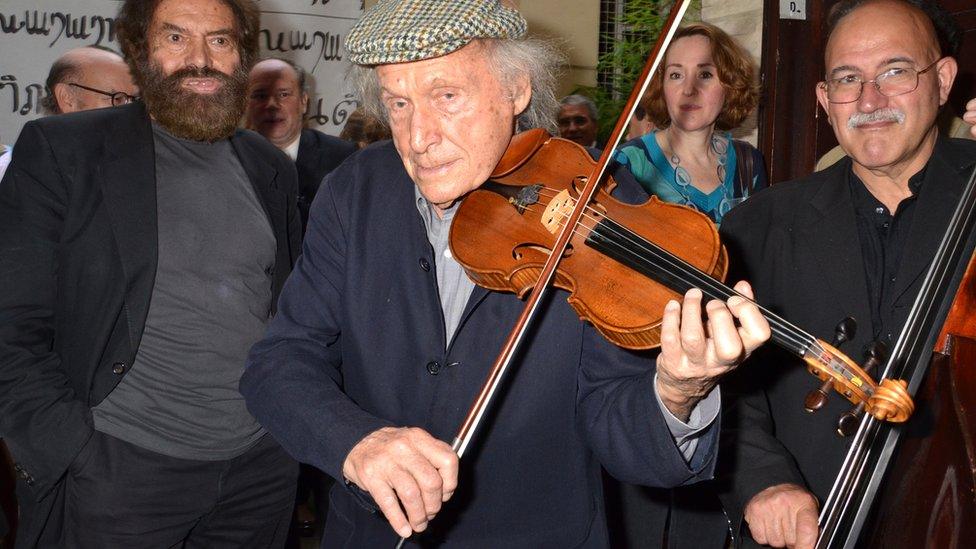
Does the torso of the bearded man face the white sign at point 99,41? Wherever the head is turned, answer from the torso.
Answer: no

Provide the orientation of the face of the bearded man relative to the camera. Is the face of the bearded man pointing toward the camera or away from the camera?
toward the camera

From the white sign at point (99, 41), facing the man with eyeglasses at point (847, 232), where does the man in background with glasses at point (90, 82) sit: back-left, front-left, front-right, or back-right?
front-right

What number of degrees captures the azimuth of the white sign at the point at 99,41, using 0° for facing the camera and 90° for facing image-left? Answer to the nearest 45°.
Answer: approximately 0°

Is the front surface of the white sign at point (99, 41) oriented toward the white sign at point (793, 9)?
no

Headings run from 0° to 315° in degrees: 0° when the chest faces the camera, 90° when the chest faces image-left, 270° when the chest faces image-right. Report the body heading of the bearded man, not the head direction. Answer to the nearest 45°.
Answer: approximately 315°

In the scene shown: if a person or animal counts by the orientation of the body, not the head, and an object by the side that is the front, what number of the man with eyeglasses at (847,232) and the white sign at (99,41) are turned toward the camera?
2

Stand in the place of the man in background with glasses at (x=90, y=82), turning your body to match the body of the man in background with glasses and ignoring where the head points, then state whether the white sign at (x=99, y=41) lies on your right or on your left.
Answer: on your left

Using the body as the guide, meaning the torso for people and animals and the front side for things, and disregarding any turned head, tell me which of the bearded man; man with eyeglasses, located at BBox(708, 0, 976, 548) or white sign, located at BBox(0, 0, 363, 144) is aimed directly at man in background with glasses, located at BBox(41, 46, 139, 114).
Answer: the white sign

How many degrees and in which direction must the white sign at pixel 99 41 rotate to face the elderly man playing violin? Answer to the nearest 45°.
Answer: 0° — it already faces them

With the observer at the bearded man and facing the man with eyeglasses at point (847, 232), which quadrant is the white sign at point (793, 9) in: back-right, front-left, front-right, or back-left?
front-left

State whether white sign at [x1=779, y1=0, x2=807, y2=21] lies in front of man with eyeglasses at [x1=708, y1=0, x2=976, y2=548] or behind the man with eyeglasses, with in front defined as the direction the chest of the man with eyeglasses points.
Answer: behind

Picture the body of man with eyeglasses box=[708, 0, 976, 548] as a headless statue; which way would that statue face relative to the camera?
toward the camera

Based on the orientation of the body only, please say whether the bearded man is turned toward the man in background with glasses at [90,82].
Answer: no

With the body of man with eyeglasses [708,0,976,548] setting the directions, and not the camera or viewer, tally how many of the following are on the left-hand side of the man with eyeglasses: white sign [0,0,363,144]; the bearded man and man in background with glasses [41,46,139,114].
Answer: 0

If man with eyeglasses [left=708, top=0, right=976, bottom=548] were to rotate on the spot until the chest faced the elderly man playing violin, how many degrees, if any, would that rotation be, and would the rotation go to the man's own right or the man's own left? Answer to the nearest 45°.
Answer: approximately 45° to the man's own right

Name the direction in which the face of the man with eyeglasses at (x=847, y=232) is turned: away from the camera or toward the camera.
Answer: toward the camera

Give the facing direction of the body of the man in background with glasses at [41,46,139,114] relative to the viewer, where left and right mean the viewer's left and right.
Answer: facing the viewer and to the right of the viewer
